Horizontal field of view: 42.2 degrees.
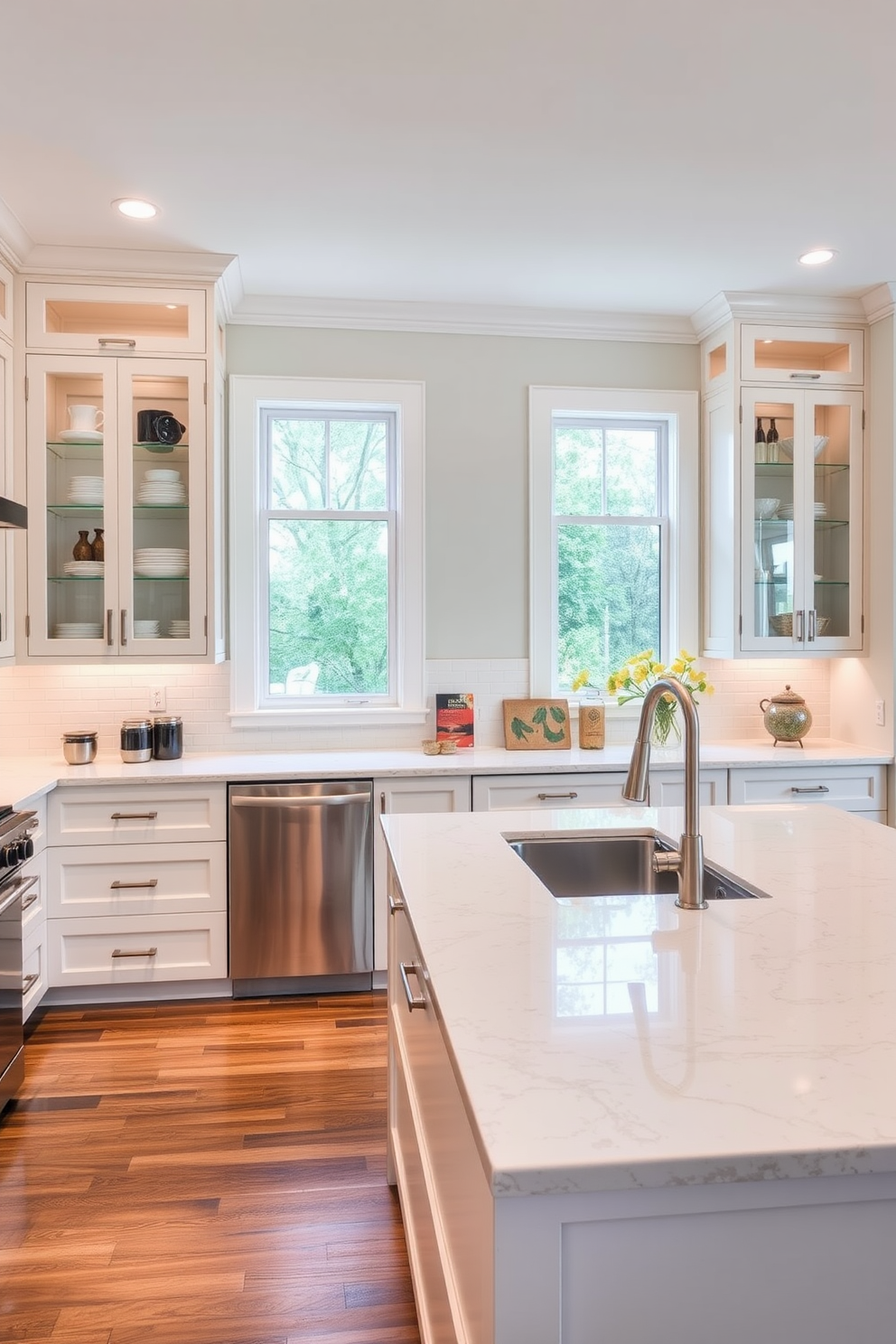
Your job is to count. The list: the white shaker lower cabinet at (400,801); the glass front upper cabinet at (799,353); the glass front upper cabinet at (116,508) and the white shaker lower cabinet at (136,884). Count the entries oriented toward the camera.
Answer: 4

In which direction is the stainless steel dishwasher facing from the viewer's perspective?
toward the camera

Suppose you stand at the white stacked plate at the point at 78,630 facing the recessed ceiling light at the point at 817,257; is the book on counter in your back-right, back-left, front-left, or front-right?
front-left

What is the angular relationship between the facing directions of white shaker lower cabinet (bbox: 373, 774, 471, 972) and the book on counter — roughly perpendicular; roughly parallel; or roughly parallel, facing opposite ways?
roughly parallel

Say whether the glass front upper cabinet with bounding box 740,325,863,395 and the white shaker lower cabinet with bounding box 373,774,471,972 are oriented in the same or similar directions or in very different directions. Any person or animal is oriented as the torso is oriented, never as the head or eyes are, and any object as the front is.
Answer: same or similar directions

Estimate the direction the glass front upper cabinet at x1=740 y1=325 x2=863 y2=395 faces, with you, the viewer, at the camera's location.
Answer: facing the viewer

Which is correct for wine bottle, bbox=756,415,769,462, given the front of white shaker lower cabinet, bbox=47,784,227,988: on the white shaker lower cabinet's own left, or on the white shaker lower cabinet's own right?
on the white shaker lower cabinet's own left

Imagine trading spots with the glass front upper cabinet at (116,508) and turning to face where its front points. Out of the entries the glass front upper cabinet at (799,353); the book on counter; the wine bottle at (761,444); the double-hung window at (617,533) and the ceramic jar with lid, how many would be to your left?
5

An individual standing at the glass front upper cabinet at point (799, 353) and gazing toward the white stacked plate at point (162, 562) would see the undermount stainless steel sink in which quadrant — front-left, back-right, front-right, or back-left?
front-left

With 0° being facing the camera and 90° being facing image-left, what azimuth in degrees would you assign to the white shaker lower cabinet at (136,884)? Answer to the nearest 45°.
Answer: approximately 0°

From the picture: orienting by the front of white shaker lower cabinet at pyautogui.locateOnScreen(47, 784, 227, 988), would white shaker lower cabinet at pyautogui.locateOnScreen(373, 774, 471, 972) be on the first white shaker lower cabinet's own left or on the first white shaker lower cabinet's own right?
on the first white shaker lower cabinet's own left

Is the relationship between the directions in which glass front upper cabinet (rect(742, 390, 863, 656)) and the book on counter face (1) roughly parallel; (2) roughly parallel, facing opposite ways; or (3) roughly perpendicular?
roughly parallel

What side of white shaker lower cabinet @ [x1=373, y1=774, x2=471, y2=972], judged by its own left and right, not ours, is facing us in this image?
front

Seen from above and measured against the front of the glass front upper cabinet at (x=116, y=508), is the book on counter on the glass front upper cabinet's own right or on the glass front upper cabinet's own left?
on the glass front upper cabinet's own left

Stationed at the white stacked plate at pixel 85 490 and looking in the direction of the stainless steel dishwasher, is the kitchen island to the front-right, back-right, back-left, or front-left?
front-right
